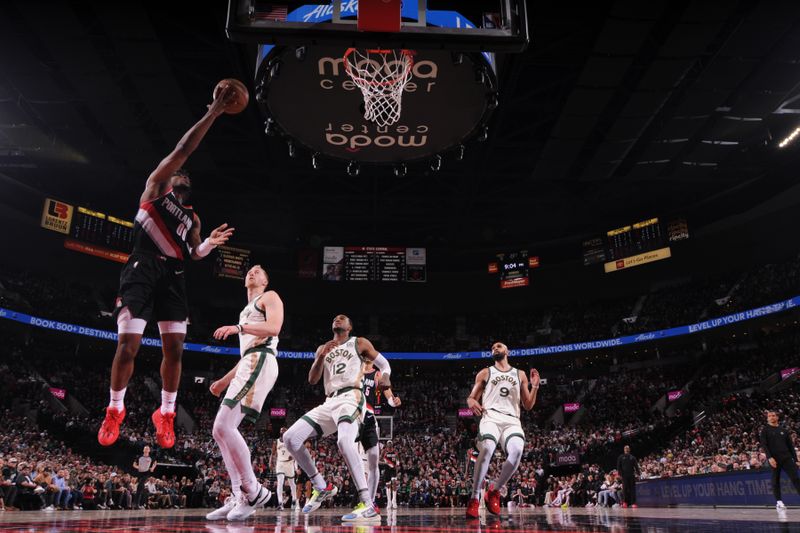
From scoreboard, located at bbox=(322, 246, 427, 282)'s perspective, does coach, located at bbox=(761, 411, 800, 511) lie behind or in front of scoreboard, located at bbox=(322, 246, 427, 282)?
in front

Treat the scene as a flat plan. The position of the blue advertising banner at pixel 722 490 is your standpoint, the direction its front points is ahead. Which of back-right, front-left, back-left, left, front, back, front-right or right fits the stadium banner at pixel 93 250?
front-right

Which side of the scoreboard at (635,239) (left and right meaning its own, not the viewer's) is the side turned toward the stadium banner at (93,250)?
front

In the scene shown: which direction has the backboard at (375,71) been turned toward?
away from the camera

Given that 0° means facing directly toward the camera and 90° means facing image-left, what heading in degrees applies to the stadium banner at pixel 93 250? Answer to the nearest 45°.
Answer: approximately 315°

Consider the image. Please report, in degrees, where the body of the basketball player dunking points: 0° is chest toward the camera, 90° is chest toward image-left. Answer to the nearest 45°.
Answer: approximately 315°

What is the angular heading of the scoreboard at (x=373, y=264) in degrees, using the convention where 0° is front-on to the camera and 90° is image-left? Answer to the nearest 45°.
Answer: approximately 0°

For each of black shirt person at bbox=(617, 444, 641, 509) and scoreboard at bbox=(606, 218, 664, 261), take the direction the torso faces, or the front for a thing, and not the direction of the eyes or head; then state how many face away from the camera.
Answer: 0
